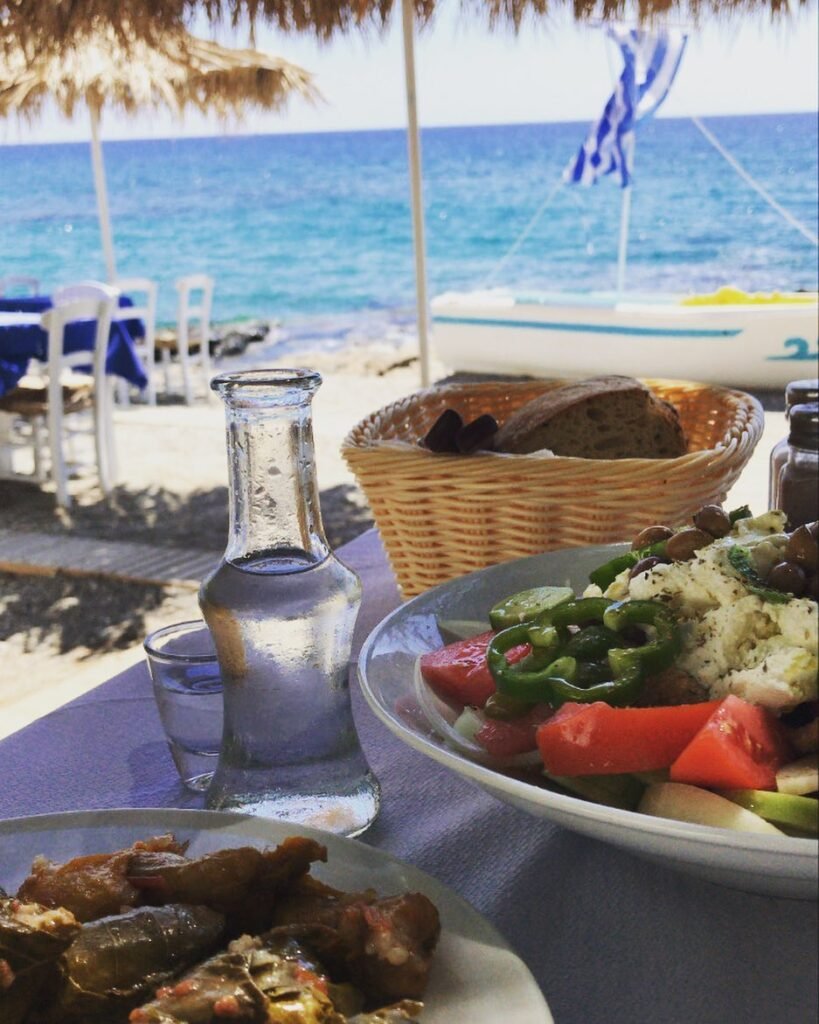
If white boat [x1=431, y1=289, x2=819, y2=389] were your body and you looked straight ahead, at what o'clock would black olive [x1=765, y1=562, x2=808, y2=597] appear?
The black olive is roughly at 9 o'clock from the white boat.

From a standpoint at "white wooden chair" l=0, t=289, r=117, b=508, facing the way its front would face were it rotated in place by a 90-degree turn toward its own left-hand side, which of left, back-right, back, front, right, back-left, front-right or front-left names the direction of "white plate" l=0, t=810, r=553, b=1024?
front-left

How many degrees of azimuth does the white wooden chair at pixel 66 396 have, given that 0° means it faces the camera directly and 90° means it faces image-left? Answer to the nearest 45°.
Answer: approximately 135°

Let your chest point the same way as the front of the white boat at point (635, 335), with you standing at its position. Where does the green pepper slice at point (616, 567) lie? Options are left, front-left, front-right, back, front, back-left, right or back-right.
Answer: left

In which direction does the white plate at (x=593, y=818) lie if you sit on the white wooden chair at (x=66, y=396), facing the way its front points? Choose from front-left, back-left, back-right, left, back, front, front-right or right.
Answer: back-left

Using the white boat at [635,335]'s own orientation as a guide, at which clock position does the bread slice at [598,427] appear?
The bread slice is roughly at 9 o'clock from the white boat.

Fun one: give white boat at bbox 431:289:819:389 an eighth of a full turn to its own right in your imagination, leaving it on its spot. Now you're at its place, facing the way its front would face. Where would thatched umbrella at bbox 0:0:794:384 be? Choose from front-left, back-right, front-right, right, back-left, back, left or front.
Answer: back-left

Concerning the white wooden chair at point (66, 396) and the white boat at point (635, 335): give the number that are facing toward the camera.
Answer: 0

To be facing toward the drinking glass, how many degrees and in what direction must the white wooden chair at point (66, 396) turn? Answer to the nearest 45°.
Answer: approximately 135° to its left
